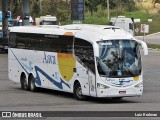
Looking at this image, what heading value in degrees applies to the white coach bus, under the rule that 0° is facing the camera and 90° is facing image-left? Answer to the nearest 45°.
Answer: approximately 315°

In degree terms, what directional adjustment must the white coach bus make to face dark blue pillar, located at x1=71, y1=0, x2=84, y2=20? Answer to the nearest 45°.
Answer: approximately 135° to its left
